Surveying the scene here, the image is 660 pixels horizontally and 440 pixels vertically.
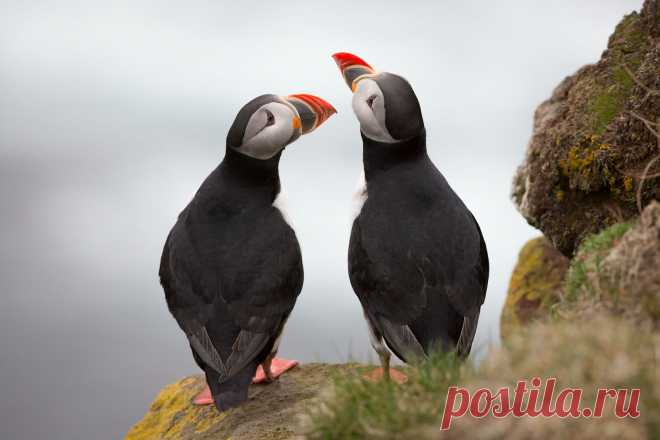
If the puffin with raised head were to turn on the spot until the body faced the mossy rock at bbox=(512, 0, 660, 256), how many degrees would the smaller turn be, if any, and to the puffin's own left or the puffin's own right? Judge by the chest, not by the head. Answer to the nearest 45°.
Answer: approximately 90° to the puffin's own right

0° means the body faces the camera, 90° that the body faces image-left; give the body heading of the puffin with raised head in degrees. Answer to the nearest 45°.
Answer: approximately 135°

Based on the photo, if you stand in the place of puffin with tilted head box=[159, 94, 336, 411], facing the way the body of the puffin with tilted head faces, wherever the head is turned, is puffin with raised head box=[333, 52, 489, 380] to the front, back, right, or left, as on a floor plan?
right

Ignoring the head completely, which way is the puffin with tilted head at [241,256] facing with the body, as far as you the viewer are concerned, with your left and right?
facing away from the viewer and to the right of the viewer
